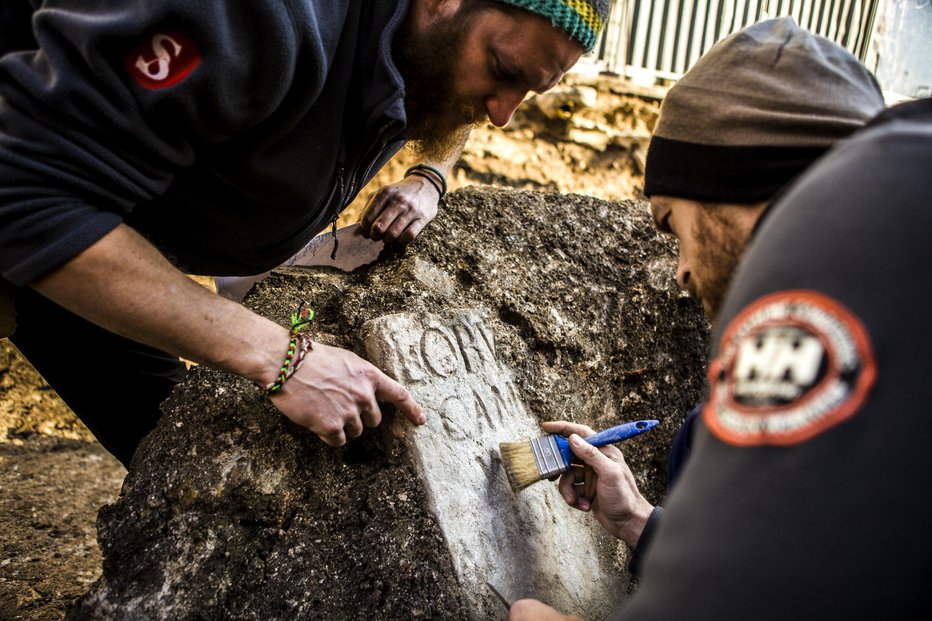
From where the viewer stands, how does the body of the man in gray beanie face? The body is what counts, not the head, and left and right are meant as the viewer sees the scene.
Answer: facing to the left of the viewer

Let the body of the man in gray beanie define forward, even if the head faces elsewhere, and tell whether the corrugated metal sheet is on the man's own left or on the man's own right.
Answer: on the man's own right

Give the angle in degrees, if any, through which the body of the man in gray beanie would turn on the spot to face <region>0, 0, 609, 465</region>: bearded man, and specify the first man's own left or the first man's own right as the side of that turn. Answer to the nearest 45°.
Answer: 0° — they already face them
